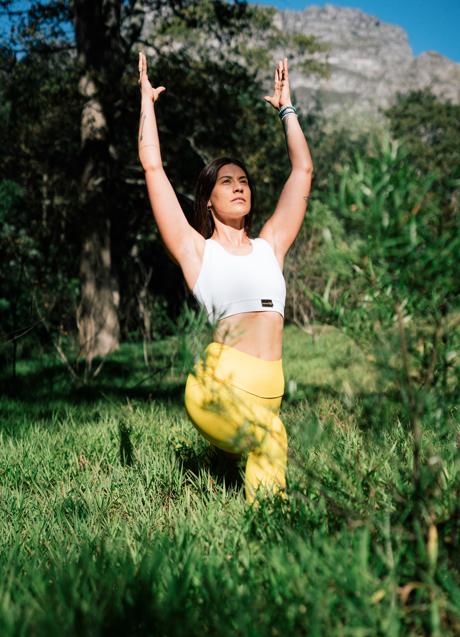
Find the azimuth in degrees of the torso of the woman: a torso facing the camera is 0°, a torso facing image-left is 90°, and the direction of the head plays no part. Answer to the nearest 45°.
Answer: approximately 315°

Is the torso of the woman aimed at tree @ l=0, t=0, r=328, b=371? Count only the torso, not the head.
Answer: no
